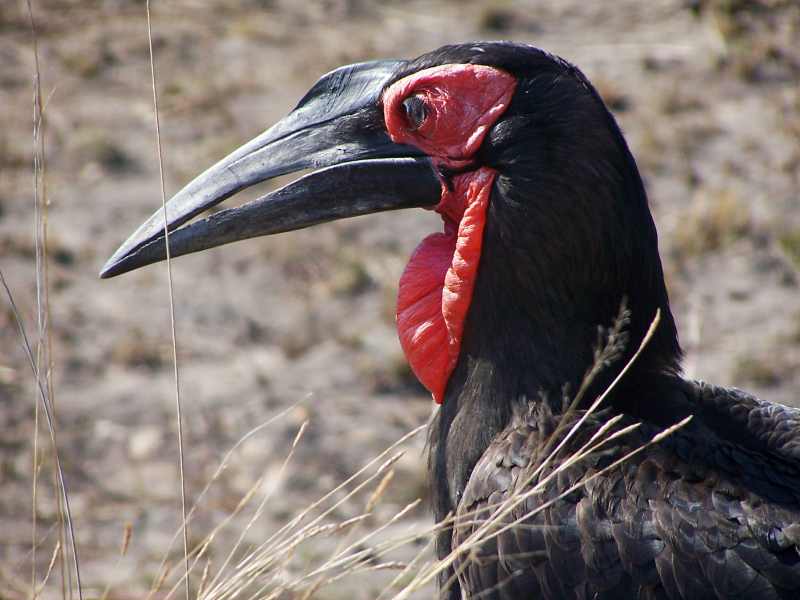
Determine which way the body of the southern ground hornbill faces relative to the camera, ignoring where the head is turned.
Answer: to the viewer's left
